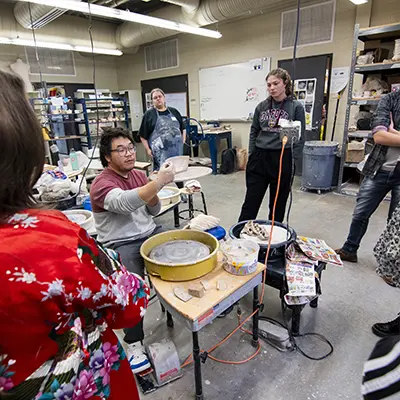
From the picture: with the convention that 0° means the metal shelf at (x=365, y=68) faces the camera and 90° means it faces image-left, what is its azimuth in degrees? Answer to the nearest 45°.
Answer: approximately 45°

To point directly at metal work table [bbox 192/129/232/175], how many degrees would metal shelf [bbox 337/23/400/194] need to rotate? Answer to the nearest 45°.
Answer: approximately 45° to its right

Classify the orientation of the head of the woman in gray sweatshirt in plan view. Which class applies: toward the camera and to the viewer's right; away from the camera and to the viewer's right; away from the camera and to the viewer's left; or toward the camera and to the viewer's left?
toward the camera and to the viewer's left

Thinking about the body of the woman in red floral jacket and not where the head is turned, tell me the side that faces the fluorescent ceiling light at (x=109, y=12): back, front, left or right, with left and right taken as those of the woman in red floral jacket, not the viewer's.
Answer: front

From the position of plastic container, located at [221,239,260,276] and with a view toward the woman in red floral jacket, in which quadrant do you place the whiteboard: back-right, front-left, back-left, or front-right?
back-right

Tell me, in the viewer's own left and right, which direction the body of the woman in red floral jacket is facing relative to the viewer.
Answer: facing away from the viewer

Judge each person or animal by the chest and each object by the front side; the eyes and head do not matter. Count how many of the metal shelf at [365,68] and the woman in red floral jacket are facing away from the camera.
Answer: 1

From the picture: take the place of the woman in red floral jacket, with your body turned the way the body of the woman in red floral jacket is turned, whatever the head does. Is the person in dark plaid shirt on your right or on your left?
on your right

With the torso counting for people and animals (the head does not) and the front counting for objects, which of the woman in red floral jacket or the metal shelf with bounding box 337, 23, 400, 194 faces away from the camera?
the woman in red floral jacket

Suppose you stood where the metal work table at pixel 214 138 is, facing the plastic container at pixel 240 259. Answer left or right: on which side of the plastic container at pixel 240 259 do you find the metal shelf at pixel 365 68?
left

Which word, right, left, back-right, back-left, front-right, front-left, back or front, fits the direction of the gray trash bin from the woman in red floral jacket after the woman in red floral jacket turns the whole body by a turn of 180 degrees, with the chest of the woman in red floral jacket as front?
back-left

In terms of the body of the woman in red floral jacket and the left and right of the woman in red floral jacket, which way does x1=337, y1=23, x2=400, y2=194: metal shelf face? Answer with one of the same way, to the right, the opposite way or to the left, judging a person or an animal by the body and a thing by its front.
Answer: to the left

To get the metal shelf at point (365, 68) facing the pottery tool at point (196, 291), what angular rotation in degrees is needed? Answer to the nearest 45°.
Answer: approximately 45° to its left

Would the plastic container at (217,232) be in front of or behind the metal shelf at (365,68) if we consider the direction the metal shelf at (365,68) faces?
in front

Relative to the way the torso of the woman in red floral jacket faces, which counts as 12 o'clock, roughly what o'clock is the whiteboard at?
The whiteboard is roughly at 1 o'clock from the woman in red floral jacket.
